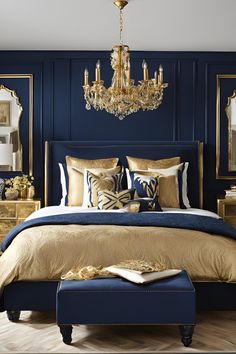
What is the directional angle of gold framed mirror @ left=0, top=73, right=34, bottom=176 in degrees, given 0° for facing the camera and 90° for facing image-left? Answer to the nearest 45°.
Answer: approximately 0°

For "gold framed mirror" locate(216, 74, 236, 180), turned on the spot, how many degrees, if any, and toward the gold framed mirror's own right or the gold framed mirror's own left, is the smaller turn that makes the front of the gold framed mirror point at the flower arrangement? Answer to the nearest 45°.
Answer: approximately 90° to the gold framed mirror's own right

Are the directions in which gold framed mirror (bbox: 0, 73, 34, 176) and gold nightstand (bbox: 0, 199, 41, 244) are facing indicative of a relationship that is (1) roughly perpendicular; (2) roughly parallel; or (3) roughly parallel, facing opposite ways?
roughly parallel

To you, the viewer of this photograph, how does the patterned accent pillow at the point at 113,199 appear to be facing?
facing the viewer

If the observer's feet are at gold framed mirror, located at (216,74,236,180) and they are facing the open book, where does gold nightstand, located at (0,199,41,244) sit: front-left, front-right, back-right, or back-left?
front-right

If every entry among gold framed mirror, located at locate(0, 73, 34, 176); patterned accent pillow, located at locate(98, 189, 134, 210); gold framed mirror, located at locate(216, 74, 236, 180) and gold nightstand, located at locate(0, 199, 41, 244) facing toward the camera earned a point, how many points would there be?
4

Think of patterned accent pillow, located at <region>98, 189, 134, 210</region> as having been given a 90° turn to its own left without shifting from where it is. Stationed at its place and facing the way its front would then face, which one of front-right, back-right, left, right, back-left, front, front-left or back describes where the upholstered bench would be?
right

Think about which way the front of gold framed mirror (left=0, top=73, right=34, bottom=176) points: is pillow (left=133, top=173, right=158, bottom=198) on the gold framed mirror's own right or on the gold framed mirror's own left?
on the gold framed mirror's own left

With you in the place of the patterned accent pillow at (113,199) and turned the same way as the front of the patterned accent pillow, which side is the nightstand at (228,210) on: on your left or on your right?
on your left

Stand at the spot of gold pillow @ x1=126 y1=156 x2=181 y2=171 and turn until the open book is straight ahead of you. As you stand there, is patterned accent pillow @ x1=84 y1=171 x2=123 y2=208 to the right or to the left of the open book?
right

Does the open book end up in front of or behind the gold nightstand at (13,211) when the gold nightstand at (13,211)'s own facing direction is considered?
in front

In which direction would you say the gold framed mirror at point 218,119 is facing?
toward the camera

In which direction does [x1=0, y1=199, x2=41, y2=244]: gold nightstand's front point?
toward the camera
